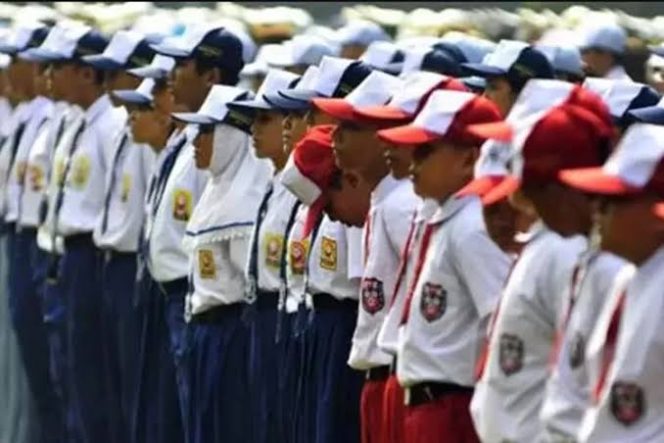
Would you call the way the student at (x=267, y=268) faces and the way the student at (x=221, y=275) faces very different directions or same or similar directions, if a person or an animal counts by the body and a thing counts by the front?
same or similar directions
